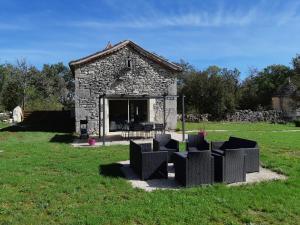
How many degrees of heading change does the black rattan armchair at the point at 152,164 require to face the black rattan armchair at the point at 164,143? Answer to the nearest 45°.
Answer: approximately 90° to its left

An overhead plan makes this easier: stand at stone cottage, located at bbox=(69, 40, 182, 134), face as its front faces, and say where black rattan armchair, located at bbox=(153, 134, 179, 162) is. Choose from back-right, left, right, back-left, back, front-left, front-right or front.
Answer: front

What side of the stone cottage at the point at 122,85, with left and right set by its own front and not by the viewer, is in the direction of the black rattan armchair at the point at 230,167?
front

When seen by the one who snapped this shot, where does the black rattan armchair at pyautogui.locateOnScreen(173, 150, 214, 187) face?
facing away from the viewer and to the left of the viewer

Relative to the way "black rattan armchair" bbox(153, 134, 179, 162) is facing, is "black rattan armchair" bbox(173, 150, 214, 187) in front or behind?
in front

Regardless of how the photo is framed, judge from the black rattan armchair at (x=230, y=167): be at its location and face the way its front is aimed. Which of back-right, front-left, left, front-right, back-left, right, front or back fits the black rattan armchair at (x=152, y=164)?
front-left

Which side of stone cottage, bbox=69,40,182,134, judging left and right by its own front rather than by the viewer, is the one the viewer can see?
front

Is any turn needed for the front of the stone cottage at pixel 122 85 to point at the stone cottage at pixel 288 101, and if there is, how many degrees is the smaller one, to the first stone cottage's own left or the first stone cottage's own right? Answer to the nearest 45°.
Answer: approximately 135° to the first stone cottage's own left

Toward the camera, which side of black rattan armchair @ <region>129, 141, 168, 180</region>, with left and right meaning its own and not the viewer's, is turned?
right

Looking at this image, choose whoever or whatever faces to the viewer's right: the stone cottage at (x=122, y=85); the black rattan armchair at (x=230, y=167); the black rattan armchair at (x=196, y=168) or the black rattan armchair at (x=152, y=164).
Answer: the black rattan armchair at (x=152, y=164)

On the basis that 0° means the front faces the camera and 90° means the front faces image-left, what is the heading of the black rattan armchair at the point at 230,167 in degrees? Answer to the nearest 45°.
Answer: approximately 135°

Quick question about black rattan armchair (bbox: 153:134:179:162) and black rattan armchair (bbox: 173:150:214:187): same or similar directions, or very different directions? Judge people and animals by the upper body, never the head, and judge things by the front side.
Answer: very different directions

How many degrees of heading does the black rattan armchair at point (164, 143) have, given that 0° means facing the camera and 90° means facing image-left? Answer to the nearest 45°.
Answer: approximately 315°

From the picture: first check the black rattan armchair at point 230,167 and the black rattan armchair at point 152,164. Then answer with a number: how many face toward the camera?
0

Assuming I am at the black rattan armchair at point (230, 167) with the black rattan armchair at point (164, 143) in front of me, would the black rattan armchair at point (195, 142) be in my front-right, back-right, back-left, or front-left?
front-right

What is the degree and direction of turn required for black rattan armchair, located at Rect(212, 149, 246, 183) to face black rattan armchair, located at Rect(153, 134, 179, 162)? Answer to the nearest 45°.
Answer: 0° — it already faces it

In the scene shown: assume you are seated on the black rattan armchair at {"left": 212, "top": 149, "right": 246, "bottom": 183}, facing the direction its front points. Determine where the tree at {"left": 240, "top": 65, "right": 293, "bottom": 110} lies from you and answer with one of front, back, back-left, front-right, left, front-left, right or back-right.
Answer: front-right

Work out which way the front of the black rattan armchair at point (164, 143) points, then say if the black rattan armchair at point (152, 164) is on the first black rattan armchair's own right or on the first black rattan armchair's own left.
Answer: on the first black rattan armchair's own right

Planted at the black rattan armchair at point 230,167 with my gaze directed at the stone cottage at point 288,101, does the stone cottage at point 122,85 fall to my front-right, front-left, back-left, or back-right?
front-left
